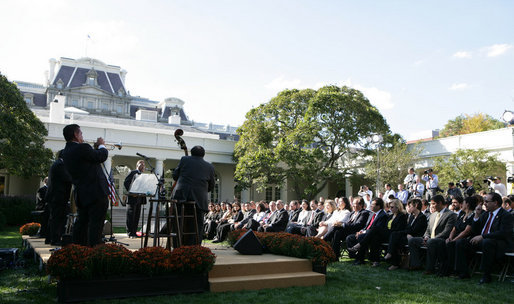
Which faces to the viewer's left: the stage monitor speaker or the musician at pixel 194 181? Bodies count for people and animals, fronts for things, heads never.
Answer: the stage monitor speaker

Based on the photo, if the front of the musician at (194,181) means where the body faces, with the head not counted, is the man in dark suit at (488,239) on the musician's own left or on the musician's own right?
on the musician's own right

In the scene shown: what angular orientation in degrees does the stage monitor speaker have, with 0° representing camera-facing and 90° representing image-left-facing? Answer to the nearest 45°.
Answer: approximately 90°

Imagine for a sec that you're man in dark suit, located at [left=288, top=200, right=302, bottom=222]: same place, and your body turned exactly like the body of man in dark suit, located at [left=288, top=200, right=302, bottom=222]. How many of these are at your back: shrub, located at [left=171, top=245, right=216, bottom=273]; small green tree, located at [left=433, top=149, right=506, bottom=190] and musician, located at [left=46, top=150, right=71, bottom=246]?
1

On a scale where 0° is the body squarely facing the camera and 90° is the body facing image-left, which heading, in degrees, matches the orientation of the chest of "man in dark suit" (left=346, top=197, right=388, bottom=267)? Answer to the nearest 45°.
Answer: approximately 45°

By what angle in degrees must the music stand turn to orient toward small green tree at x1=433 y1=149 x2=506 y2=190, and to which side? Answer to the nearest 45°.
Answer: approximately 180°

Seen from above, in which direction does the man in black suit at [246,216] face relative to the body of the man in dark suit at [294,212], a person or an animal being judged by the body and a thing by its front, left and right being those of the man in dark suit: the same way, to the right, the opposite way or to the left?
the same way

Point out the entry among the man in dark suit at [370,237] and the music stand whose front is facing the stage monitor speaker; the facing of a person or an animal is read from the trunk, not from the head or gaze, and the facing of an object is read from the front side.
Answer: the man in dark suit

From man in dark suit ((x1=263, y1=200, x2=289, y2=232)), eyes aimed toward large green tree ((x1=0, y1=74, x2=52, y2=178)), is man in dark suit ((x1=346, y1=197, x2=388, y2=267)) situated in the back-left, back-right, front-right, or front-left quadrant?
back-left

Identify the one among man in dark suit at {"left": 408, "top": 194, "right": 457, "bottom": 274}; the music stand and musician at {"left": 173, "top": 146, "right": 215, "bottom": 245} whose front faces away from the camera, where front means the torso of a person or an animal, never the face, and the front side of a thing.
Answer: the musician

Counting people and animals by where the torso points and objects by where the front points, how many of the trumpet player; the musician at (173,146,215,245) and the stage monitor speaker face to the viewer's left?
1

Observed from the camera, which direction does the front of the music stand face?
facing the viewer and to the left of the viewer

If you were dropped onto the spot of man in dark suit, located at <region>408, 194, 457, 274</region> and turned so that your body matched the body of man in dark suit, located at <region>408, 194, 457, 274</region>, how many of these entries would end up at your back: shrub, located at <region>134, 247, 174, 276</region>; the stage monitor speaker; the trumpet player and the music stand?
0

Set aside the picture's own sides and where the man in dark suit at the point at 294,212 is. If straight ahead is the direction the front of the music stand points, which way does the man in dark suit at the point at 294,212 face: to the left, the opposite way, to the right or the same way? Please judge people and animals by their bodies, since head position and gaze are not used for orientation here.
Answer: the same way

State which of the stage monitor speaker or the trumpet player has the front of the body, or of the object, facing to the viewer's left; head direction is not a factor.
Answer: the stage monitor speaker
